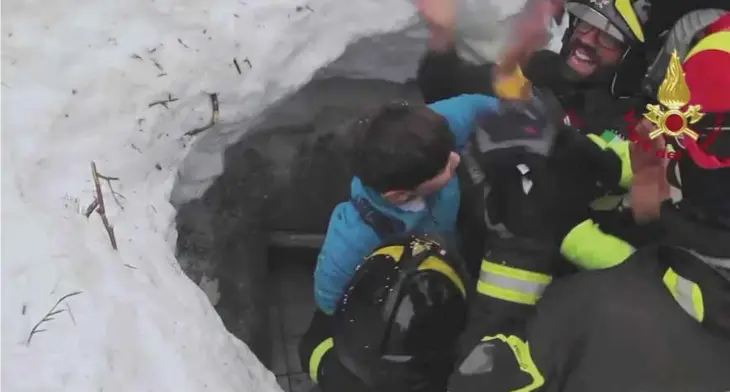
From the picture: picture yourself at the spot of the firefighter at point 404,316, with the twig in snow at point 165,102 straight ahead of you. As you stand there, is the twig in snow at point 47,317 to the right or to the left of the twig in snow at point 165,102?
left

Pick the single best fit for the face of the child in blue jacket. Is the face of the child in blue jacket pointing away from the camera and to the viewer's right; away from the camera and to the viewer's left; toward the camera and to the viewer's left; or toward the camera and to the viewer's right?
away from the camera and to the viewer's right

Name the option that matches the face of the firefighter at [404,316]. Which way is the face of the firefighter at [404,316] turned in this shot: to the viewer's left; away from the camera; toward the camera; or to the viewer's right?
away from the camera

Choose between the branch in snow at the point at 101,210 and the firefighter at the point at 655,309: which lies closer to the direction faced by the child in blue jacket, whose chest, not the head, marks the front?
the firefighter

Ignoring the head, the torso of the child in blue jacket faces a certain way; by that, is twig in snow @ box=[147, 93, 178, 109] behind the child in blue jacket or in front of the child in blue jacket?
behind
